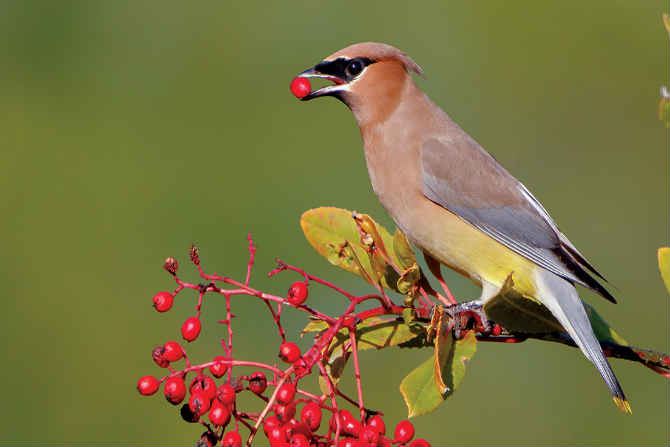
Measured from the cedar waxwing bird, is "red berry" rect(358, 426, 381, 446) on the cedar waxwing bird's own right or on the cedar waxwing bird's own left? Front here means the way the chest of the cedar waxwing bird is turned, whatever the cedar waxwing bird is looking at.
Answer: on the cedar waxwing bird's own left

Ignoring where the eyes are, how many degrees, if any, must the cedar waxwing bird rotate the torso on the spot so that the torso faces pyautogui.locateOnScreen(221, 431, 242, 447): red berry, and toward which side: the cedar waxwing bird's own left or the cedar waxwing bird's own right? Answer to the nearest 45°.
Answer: approximately 45° to the cedar waxwing bird's own left

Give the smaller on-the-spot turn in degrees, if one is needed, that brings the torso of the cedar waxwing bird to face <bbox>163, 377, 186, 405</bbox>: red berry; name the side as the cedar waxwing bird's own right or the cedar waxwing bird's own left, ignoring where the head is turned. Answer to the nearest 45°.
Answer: approximately 45° to the cedar waxwing bird's own left

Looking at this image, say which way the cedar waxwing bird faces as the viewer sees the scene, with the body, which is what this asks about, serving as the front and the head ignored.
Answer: to the viewer's left

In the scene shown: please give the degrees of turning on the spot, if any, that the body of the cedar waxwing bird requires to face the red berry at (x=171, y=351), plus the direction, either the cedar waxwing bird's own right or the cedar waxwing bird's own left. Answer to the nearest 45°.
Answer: approximately 45° to the cedar waxwing bird's own left

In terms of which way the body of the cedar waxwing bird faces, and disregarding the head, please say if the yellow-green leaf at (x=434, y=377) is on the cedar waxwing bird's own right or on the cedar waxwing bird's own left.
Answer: on the cedar waxwing bird's own left

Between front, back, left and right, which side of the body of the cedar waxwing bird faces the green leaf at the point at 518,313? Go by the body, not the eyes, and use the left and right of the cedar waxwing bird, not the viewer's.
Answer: back

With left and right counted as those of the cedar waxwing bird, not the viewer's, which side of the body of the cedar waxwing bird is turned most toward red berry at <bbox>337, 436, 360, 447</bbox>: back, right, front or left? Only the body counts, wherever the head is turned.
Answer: front

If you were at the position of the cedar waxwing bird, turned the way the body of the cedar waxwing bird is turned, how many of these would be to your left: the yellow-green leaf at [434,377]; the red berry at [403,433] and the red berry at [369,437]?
3

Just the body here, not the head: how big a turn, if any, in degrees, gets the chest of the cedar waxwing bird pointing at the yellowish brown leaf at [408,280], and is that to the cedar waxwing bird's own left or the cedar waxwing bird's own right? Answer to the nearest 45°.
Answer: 0° — it already faces it

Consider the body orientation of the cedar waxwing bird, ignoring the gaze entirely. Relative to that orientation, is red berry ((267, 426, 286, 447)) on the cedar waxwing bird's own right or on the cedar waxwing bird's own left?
on the cedar waxwing bird's own left

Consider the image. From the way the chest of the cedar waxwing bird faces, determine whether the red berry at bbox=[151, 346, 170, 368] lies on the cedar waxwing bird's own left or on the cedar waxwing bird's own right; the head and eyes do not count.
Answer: on the cedar waxwing bird's own left
